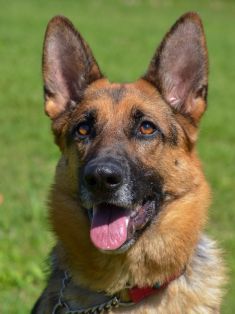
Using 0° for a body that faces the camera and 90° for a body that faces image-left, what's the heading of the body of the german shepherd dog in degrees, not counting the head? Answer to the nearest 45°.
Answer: approximately 0°
